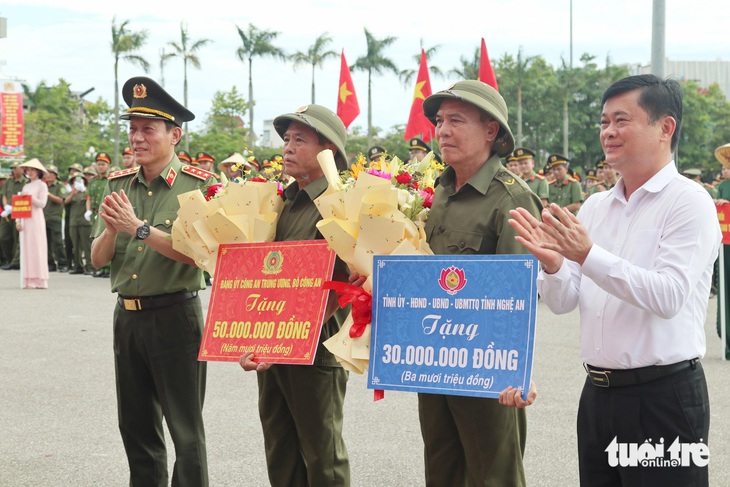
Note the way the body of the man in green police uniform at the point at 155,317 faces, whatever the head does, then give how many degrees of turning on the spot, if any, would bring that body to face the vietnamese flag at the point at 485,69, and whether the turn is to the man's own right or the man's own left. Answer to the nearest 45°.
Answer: approximately 180°

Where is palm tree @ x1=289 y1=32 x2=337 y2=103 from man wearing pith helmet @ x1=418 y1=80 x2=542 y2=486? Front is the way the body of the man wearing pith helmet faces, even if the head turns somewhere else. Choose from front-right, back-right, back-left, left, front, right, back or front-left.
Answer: back-right

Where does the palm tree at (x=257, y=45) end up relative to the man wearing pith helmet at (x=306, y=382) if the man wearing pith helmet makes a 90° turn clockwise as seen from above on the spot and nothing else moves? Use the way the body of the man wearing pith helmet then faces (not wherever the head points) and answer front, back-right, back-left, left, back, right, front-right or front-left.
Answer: front-right

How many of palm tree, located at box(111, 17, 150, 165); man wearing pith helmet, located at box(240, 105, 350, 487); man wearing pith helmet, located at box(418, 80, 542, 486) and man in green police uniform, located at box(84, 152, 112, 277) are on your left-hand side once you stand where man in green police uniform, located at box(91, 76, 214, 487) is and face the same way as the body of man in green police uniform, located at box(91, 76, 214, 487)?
2

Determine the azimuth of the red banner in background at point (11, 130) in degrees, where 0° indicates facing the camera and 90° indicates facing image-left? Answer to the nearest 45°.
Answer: approximately 0°

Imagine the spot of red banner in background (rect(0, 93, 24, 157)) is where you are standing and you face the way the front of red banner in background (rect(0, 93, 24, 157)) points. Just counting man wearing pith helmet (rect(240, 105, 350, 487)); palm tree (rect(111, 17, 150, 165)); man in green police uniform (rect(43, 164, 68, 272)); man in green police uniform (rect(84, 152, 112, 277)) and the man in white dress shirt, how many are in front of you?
4

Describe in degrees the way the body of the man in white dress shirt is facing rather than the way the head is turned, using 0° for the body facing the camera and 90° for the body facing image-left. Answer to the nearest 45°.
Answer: approximately 45°

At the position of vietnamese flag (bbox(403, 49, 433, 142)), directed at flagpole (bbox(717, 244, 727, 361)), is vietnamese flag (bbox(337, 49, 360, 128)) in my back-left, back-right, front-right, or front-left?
back-right
